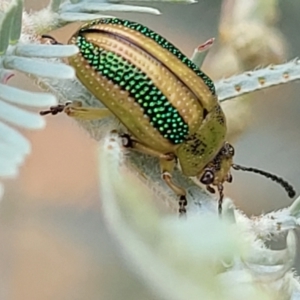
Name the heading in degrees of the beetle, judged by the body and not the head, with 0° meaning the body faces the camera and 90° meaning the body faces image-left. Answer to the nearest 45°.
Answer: approximately 315°
